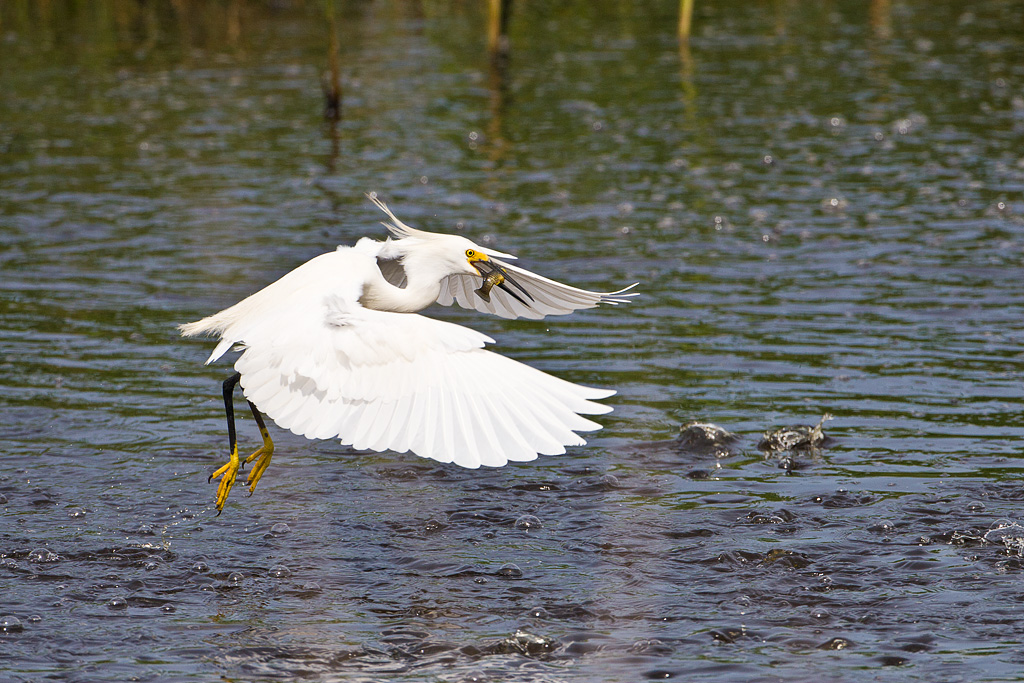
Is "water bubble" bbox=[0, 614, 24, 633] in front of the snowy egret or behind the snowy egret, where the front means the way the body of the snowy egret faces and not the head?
behind

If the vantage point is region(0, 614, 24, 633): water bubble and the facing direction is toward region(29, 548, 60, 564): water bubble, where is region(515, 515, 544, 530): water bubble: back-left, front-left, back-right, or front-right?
front-right

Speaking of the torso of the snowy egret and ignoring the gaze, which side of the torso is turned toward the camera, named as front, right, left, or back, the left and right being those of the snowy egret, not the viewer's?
right

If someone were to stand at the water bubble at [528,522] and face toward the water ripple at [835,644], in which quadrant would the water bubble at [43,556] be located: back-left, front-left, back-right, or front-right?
back-right

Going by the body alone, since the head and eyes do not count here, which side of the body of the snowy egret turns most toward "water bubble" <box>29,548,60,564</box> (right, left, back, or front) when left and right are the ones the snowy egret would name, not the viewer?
back

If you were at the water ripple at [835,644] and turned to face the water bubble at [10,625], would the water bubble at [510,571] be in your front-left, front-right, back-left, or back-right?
front-right
